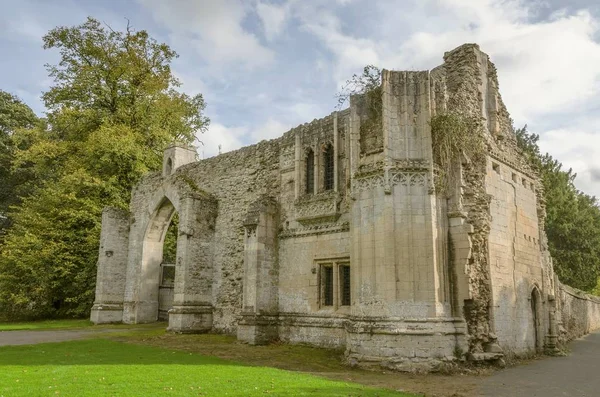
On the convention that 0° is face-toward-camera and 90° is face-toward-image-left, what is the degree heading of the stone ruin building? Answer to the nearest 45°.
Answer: approximately 45°

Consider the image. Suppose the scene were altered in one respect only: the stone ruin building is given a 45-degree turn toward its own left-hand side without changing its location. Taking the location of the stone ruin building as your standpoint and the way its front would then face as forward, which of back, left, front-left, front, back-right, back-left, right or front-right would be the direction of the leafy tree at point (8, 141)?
back-right

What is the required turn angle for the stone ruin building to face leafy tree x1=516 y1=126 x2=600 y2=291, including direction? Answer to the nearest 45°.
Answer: approximately 180°

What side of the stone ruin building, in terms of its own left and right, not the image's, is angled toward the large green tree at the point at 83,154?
right
